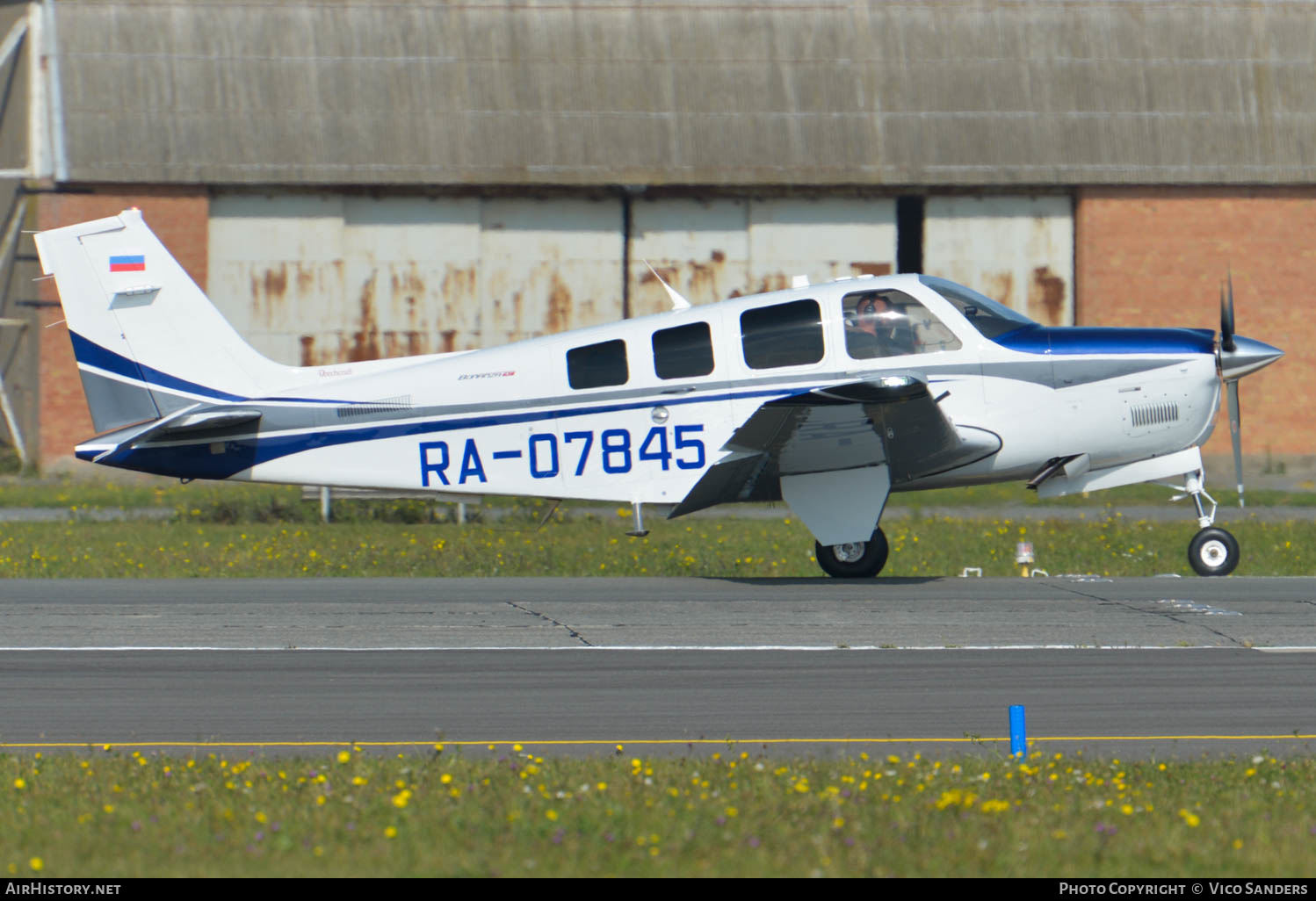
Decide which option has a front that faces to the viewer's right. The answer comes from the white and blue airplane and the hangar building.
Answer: the white and blue airplane

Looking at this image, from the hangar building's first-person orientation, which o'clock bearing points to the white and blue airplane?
The white and blue airplane is roughly at 12 o'clock from the hangar building.

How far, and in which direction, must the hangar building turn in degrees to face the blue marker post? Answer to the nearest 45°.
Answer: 0° — it already faces it

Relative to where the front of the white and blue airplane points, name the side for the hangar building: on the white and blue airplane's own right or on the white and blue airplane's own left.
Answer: on the white and blue airplane's own left

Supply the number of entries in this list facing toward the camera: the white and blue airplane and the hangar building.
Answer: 1

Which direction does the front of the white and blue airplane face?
to the viewer's right

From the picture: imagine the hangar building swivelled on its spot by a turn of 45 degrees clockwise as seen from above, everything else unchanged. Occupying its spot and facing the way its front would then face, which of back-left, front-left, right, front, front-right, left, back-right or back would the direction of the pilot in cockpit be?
front-left

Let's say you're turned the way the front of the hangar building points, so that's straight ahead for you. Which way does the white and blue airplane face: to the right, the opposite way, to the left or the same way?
to the left

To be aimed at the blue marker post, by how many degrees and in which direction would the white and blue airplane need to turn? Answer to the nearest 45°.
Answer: approximately 90° to its right

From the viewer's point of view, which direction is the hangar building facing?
toward the camera
